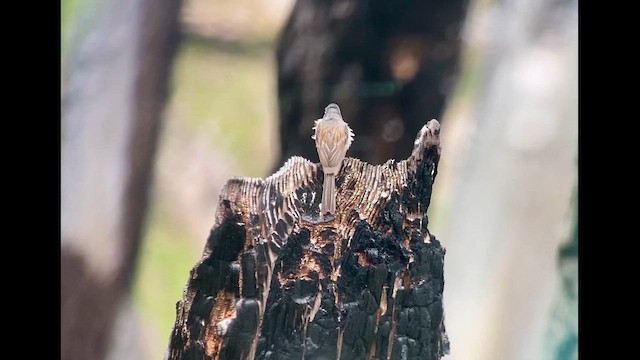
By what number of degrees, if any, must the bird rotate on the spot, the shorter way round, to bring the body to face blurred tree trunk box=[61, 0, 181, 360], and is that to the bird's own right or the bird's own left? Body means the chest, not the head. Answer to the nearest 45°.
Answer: approximately 90° to the bird's own left

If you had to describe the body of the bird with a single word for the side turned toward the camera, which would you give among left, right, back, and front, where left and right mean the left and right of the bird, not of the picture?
back

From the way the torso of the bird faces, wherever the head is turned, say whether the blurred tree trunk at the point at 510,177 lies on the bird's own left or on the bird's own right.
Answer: on the bird's own right
